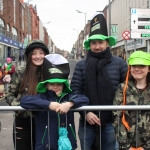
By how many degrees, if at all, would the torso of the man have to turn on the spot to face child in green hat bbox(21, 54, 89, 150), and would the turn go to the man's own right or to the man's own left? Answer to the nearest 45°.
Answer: approximately 45° to the man's own right

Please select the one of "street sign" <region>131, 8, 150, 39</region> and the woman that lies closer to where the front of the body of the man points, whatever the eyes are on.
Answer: the woman

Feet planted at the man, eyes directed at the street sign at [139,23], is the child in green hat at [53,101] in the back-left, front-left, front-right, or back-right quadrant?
back-left

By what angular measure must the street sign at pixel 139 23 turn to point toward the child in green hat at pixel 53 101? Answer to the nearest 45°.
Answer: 0° — it already faces them

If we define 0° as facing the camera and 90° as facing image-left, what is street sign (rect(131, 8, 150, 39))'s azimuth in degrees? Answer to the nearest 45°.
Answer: approximately 0°

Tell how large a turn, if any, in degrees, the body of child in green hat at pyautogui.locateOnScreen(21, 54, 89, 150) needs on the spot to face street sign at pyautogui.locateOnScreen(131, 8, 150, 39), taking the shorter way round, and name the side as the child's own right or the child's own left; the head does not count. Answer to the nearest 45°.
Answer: approximately 135° to the child's own left

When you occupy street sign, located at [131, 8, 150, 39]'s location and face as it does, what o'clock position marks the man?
The man is roughly at 12 o'clock from the street sign.

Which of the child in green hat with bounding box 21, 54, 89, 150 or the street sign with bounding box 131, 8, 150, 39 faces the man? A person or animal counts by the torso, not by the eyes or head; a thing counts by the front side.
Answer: the street sign

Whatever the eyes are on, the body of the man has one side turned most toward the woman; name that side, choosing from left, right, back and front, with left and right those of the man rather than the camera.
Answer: right

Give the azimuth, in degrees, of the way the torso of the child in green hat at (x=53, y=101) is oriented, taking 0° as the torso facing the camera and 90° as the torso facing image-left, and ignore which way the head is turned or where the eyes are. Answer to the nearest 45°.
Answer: approximately 0°

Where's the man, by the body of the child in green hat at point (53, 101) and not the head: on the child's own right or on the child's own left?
on the child's own left
